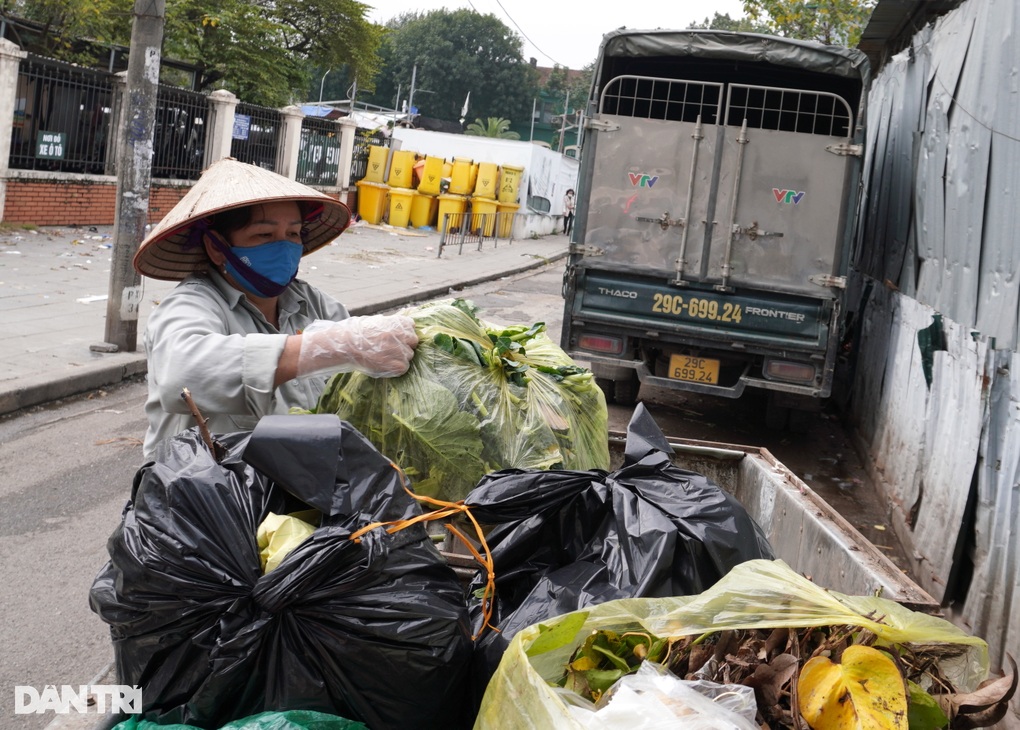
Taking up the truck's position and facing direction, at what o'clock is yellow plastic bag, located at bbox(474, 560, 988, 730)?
The yellow plastic bag is roughly at 6 o'clock from the truck.

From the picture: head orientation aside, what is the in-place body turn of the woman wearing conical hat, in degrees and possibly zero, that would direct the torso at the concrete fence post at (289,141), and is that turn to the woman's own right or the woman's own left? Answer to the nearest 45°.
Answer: approximately 135° to the woman's own left

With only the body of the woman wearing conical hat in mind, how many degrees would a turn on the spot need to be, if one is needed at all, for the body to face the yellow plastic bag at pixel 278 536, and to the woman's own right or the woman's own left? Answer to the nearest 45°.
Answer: approximately 45° to the woman's own right

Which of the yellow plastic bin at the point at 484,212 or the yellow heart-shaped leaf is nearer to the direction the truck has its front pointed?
the yellow plastic bin

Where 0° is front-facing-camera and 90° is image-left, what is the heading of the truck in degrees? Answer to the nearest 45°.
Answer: approximately 180°

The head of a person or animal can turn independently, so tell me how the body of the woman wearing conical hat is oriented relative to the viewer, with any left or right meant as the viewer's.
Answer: facing the viewer and to the right of the viewer

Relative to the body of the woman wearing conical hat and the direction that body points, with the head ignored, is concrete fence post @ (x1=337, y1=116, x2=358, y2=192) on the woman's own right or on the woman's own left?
on the woman's own left

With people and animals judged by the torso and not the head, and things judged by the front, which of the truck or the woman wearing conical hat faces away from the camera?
the truck

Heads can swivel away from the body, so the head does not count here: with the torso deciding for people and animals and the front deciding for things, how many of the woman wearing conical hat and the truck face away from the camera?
1

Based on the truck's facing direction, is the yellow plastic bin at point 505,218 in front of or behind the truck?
in front

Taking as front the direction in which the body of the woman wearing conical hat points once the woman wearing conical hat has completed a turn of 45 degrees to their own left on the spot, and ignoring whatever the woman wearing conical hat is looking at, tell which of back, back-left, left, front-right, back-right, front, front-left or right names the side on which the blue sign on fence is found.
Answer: left

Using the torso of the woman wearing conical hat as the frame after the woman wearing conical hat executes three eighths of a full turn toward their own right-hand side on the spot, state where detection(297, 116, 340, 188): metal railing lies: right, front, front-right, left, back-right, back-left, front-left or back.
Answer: right

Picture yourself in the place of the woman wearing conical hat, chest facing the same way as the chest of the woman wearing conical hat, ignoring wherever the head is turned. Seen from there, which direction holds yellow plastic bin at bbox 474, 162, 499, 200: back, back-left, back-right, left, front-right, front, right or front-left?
back-left

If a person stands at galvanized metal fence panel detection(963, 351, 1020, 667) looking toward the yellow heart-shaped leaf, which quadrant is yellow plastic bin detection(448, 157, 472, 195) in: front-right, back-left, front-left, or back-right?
back-right
